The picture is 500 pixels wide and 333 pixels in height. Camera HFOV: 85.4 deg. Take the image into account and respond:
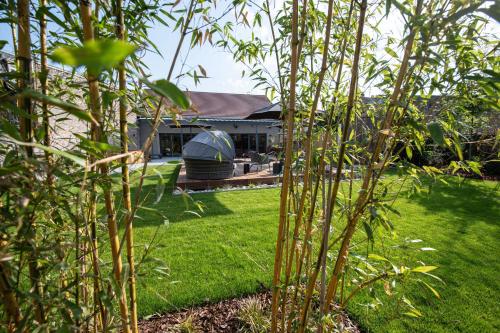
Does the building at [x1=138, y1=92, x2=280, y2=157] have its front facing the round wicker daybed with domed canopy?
yes

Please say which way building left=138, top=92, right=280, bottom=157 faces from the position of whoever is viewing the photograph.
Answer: facing the viewer

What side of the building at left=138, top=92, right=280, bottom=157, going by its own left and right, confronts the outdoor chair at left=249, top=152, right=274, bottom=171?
front

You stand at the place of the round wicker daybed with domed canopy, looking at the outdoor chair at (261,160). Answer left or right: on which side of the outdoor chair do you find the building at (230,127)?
left
